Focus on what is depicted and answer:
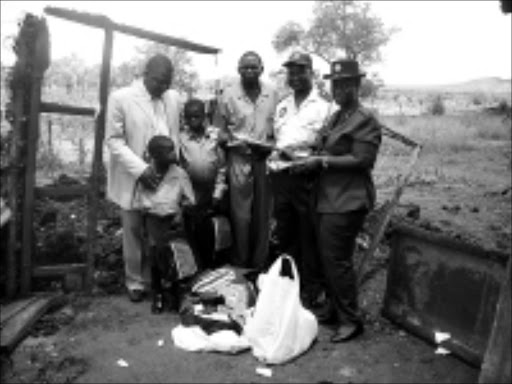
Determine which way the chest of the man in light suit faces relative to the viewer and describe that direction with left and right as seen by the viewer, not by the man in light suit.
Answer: facing the viewer and to the right of the viewer

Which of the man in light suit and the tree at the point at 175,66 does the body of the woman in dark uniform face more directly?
the man in light suit

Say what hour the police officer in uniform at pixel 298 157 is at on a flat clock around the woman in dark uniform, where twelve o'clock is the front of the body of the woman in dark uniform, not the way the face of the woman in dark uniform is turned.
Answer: The police officer in uniform is roughly at 3 o'clock from the woman in dark uniform.

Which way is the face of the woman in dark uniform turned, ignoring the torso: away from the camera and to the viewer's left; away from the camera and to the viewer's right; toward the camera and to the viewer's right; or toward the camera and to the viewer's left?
toward the camera and to the viewer's left

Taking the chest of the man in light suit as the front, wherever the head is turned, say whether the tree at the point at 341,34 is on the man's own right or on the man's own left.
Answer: on the man's own left

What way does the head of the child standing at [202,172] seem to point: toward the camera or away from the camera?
toward the camera

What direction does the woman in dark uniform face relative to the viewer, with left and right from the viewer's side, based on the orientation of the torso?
facing the viewer and to the left of the viewer

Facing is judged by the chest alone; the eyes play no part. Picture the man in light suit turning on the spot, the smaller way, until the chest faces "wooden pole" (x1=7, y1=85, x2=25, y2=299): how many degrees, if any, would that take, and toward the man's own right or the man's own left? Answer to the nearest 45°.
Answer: approximately 135° to the man's own right

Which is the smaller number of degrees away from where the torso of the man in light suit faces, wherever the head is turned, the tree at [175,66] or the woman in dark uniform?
the woman in dark uniform

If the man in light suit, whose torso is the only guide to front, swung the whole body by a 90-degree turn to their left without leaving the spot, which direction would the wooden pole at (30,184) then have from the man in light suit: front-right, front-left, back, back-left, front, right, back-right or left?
back-left

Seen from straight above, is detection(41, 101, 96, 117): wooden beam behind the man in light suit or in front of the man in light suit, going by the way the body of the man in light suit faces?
behind

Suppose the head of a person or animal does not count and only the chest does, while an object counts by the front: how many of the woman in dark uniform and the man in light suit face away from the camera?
0
